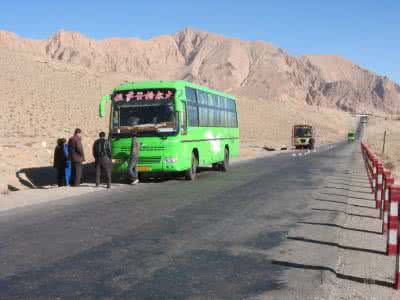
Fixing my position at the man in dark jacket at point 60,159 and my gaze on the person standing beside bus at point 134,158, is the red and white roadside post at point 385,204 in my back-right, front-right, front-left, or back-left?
front-right

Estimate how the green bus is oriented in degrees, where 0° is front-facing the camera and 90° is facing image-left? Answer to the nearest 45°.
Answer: approximately 45°

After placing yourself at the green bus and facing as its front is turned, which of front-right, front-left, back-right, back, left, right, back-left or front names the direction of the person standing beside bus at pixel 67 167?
front-right

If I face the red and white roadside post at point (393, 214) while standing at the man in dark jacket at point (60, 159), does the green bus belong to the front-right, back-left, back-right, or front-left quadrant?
front-left

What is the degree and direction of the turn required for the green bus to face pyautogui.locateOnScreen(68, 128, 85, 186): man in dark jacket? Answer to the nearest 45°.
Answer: approximately 45° to its right

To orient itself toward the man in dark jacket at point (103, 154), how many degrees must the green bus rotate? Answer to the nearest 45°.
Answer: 0° — it already faces them

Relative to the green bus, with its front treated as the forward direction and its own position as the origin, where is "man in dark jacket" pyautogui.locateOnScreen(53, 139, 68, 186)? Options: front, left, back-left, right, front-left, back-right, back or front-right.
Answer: front-right

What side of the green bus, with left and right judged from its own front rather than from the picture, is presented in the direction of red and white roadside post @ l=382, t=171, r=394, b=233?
front

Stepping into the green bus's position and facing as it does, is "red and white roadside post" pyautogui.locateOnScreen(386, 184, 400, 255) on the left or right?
on its left
